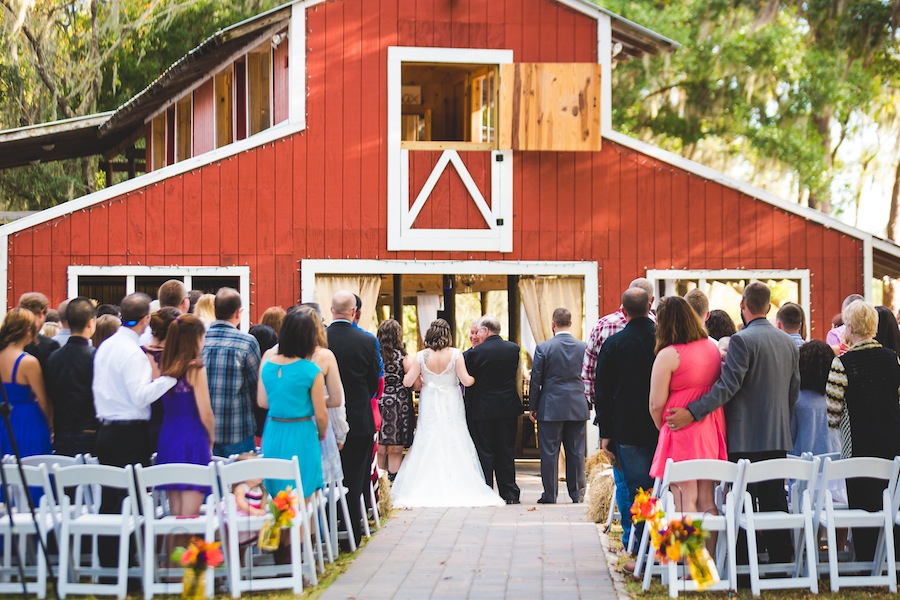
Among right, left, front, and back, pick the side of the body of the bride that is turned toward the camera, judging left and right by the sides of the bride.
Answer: back

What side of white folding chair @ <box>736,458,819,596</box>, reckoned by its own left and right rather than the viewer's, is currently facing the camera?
back

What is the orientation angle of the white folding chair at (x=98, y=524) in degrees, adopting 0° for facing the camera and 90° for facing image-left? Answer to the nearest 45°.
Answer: approximately 180°

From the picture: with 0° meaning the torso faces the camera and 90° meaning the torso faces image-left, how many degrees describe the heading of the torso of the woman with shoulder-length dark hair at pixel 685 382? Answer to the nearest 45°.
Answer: approximately 135°

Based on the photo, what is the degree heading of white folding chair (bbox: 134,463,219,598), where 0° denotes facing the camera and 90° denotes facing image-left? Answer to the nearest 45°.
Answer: approximately 180°

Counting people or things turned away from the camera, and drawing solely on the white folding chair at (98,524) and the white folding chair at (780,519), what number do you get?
2
